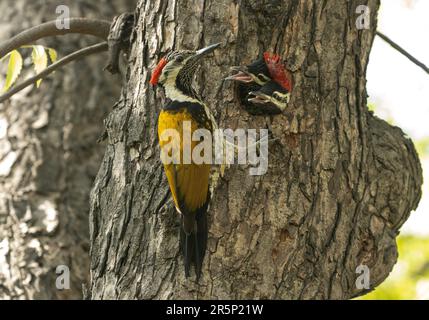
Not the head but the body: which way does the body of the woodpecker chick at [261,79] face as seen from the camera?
to the viewer's left

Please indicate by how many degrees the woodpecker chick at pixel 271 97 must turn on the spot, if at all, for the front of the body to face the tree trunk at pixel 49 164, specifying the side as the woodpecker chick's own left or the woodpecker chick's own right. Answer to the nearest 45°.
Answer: approximately 45° to the woodpecker chick's own right

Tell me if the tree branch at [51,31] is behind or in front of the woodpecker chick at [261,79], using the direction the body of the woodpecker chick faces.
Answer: in front

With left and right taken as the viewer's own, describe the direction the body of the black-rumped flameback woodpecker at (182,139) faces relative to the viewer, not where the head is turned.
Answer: facing away from the viewer and to the right of the viewer

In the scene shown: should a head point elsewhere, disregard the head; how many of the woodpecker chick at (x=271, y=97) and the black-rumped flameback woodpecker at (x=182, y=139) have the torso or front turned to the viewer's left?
1

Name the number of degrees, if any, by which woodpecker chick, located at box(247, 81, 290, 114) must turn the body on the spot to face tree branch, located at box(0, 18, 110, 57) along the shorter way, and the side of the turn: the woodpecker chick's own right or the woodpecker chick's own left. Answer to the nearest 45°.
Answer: approximately 45° to the woodpecker chick's own right

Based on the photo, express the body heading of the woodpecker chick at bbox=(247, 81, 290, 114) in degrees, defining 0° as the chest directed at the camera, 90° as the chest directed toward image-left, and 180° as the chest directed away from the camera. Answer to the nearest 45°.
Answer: approximately 90°
